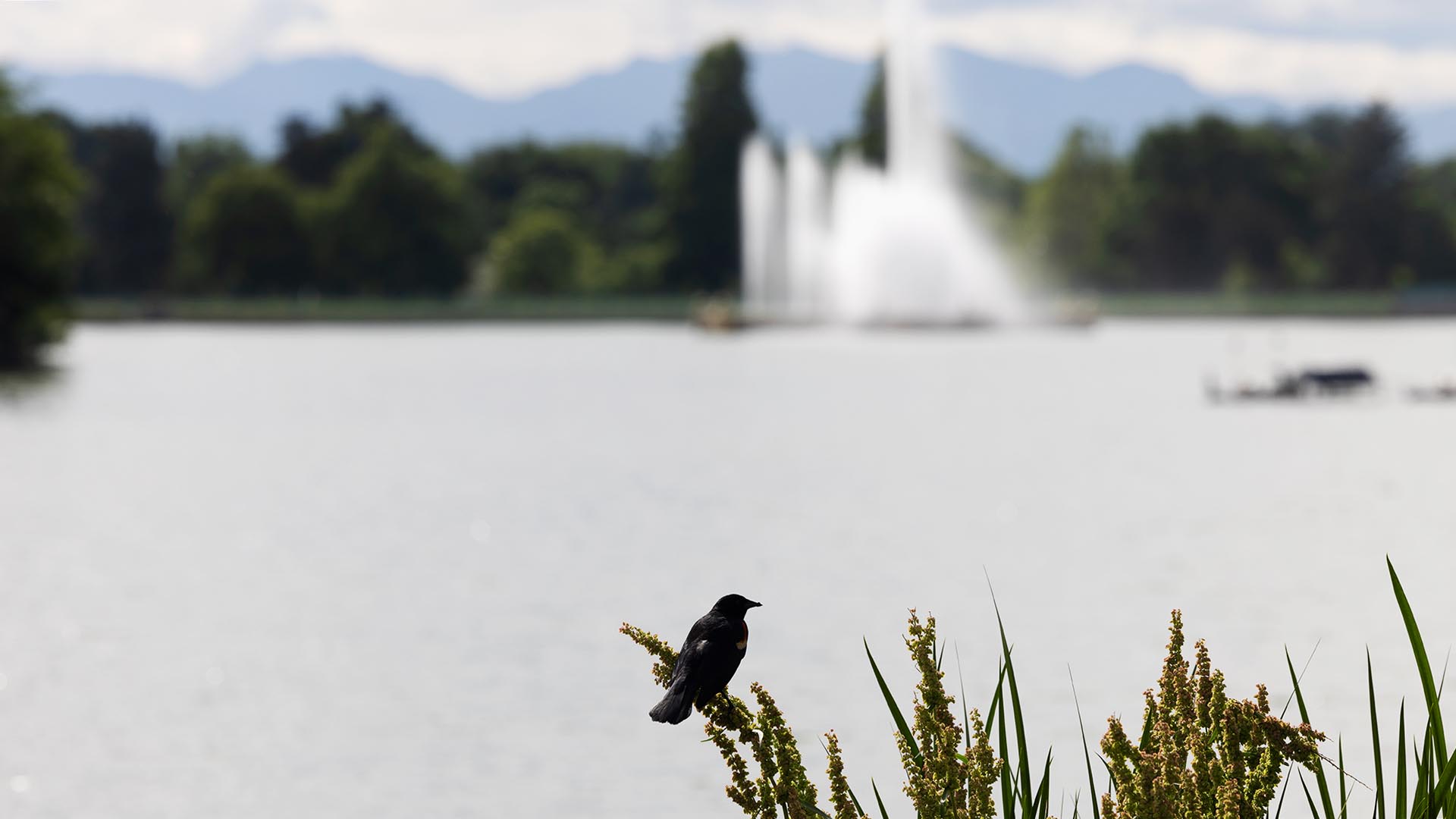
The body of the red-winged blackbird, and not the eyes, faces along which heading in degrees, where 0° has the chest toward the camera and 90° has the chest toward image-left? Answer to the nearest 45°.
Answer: approximately 225°

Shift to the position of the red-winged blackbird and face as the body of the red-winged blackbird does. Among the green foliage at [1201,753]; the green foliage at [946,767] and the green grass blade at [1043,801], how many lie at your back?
0

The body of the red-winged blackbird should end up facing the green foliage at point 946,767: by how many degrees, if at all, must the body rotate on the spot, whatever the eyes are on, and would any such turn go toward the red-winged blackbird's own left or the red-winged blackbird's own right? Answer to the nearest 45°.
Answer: approximately 45° to the red-winged blackbird's own right

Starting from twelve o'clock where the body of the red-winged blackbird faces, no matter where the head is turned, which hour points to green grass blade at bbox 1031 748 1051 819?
The green grass blade is roughly at 1 o'clock from the red-winged blackbird.

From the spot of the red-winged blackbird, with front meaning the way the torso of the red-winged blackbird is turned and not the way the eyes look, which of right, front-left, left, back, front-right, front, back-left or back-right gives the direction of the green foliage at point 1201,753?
front-right

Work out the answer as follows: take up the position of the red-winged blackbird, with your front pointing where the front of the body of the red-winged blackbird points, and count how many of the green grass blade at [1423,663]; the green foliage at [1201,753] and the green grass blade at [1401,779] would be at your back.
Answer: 0

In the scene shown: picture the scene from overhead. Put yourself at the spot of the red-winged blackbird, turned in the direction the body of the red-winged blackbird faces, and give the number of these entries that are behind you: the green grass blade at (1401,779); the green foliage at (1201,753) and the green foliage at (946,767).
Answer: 0
